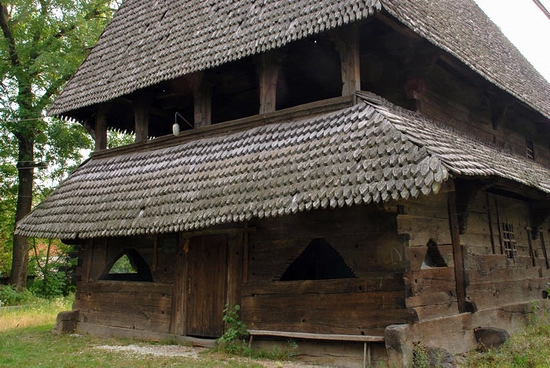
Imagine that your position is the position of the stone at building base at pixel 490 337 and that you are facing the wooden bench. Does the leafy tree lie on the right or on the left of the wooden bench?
right

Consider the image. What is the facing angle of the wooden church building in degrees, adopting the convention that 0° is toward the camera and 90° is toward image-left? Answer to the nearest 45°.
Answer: approximately 45°

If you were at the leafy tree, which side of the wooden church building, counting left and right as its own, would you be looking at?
right
